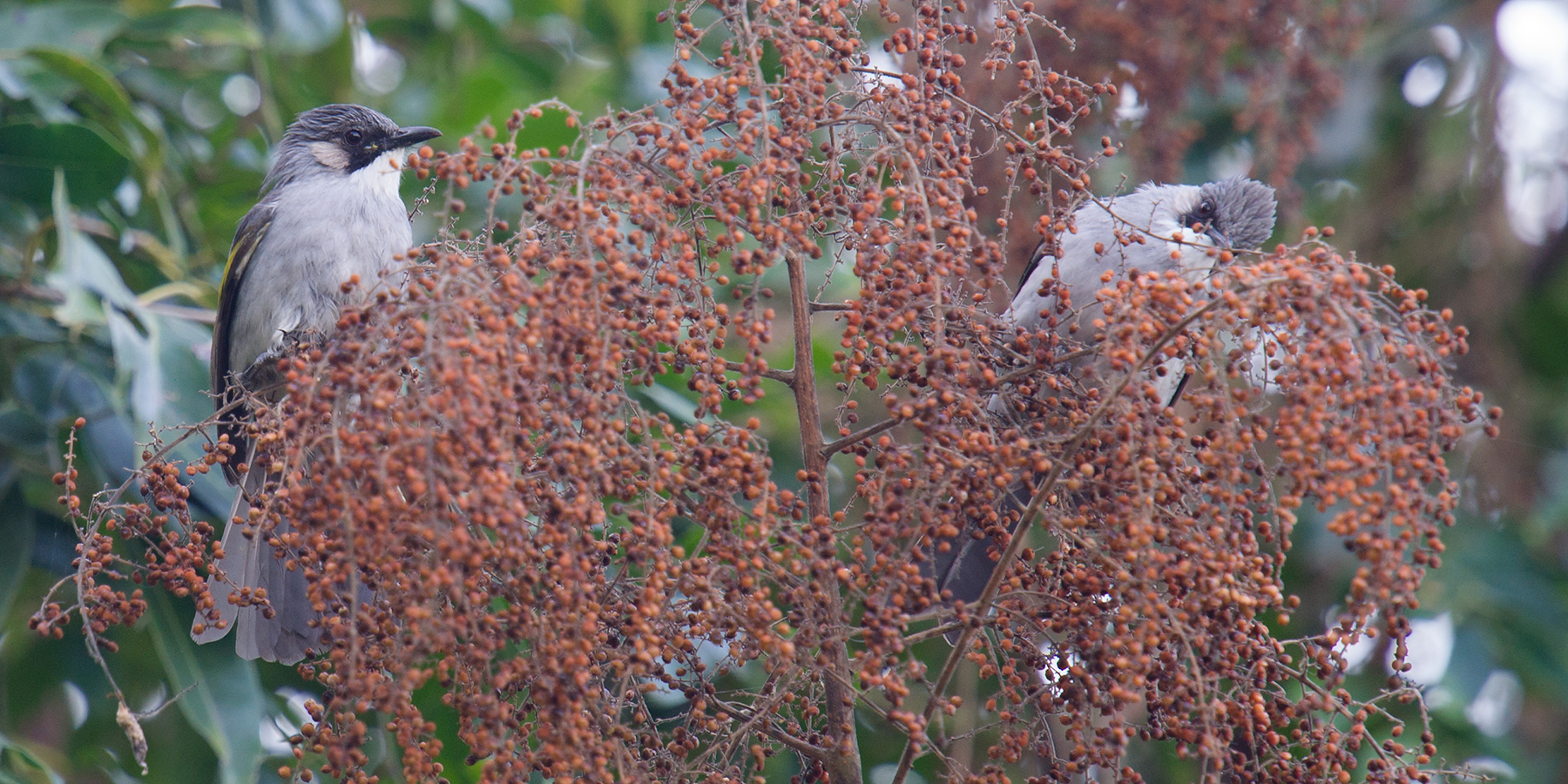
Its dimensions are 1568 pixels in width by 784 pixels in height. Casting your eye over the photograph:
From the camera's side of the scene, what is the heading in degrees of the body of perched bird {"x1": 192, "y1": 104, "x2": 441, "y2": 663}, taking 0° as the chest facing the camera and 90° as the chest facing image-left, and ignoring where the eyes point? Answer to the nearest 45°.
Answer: approximately 315°

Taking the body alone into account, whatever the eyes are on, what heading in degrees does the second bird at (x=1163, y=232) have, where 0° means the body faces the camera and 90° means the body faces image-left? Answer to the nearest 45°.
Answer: approximately 315°
